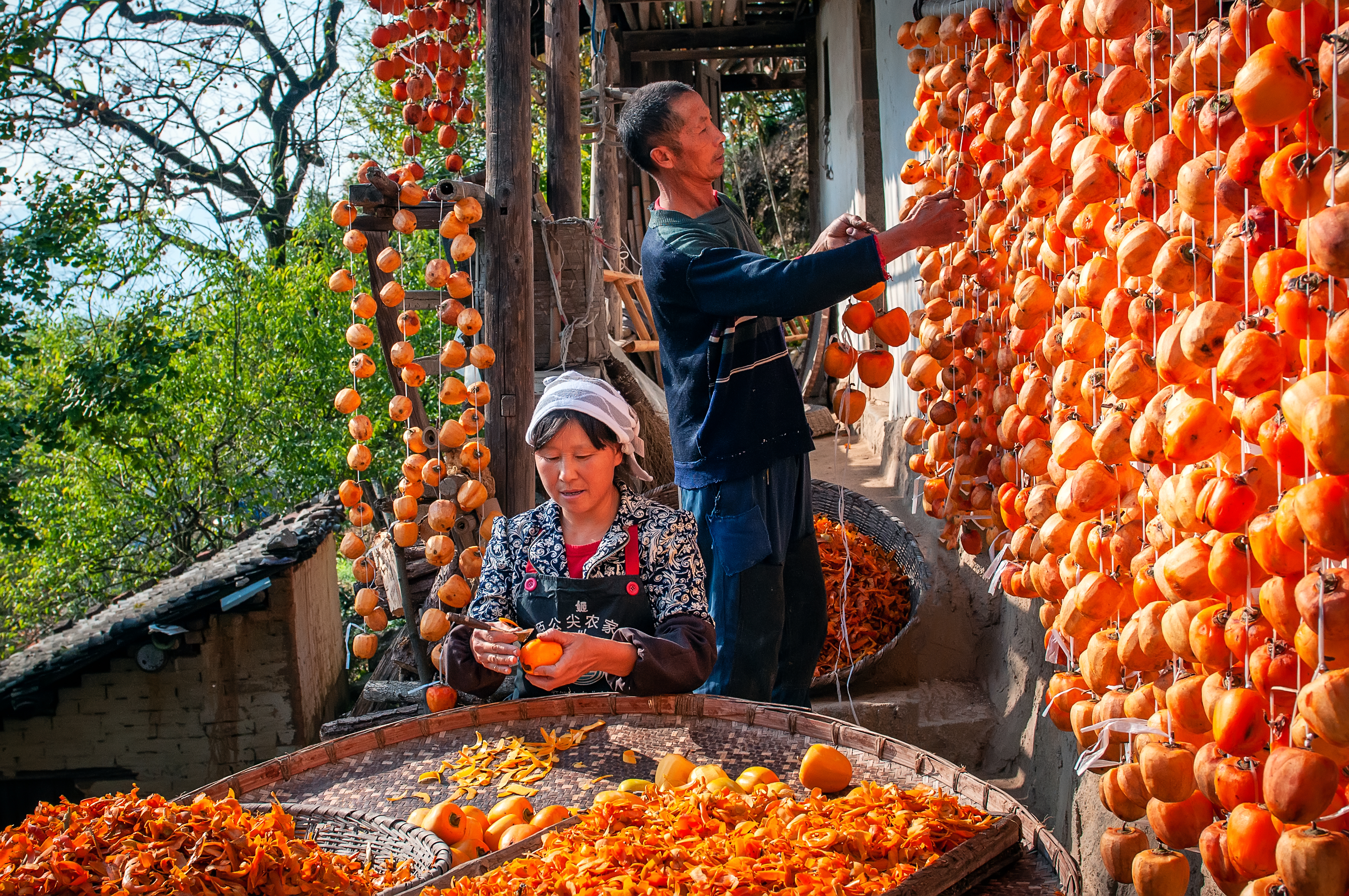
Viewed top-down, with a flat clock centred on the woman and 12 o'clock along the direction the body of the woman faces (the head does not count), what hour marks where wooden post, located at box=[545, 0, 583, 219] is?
The wooden post is roughly at 6 o'clock from the woman.

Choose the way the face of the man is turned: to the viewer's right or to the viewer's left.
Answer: to the viewer's right

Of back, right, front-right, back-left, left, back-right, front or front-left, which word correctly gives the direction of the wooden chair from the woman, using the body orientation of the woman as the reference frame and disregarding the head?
back

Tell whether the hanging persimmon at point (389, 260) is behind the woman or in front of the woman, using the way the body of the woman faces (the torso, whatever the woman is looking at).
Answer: behind

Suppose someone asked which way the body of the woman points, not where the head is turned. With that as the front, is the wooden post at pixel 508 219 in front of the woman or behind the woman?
behind

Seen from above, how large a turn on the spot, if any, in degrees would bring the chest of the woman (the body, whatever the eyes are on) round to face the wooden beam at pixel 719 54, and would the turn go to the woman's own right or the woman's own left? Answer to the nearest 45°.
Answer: approximately 180°

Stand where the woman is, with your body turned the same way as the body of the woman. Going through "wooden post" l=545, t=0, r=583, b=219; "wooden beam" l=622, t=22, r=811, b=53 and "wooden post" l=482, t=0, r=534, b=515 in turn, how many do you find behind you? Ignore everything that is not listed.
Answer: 3

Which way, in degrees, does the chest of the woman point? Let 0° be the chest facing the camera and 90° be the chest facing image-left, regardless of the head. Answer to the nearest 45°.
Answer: approximately 0°

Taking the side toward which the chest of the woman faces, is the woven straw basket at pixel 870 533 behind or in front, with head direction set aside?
behind

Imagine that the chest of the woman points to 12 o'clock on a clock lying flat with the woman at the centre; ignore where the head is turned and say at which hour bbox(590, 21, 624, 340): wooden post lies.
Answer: The wooden post is roughly at 6 o'clock from the woman.

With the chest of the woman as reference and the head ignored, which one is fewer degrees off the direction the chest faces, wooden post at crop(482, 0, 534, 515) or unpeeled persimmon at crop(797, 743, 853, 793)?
the unpeeled persimmon
